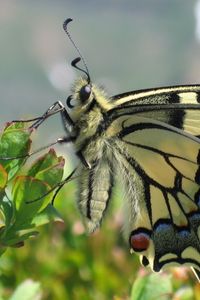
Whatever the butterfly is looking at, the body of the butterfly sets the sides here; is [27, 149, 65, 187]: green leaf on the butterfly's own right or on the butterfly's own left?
on the butterfly's own left

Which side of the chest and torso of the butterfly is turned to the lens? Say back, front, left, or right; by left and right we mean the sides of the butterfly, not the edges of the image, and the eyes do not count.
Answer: left
